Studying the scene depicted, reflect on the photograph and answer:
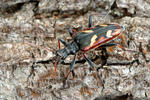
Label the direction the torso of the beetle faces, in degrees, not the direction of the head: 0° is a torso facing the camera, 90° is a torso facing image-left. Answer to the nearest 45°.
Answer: approximately 45°
